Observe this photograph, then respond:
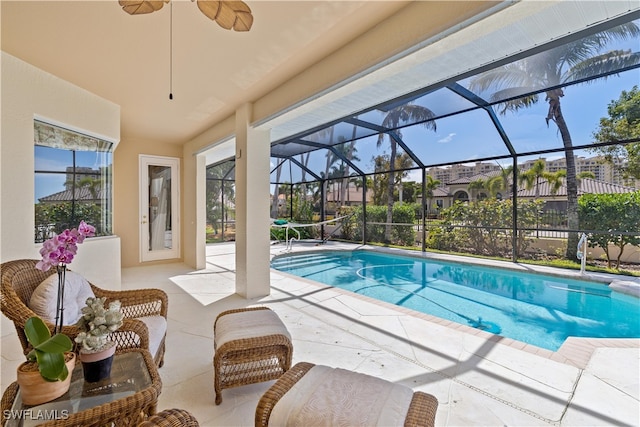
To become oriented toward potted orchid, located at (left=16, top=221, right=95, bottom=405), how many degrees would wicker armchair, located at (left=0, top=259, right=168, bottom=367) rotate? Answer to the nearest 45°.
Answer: approximately 45° to its right

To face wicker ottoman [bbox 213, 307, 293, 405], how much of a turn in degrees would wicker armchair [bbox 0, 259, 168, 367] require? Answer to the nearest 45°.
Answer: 0° — it already faces it

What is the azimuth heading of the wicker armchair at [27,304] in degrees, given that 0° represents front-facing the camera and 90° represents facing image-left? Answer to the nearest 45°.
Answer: approximately 315°

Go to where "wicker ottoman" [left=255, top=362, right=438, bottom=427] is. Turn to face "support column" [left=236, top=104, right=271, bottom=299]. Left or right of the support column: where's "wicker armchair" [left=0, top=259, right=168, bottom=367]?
left

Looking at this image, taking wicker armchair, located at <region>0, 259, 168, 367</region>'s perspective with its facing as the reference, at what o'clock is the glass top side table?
The glass top side table is roughly at 1 o'clock from the wicker armchair.

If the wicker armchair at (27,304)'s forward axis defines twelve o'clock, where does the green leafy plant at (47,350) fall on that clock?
The green leafy plant is roughly at 1 o'clock from the wicker armchair.

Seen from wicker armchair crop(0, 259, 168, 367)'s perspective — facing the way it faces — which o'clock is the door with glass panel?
The door with glass panel is roughly at 8 o'clock from the wicker armchair.

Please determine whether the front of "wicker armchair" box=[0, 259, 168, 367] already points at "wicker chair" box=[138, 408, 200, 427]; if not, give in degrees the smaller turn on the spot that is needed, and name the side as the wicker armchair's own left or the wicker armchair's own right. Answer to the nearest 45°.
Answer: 0° — it already faces it

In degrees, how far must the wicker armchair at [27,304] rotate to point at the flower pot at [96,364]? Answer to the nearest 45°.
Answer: approximately 45° to its right

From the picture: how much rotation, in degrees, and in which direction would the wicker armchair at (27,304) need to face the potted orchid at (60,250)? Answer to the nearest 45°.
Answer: approximately 45° to its right

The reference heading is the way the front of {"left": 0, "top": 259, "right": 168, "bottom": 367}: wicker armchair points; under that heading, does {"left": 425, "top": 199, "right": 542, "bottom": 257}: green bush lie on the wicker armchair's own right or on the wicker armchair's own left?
on the wicker armchair's own left

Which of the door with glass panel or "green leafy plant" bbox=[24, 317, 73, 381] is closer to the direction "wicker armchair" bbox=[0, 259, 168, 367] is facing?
the green leafy plant
